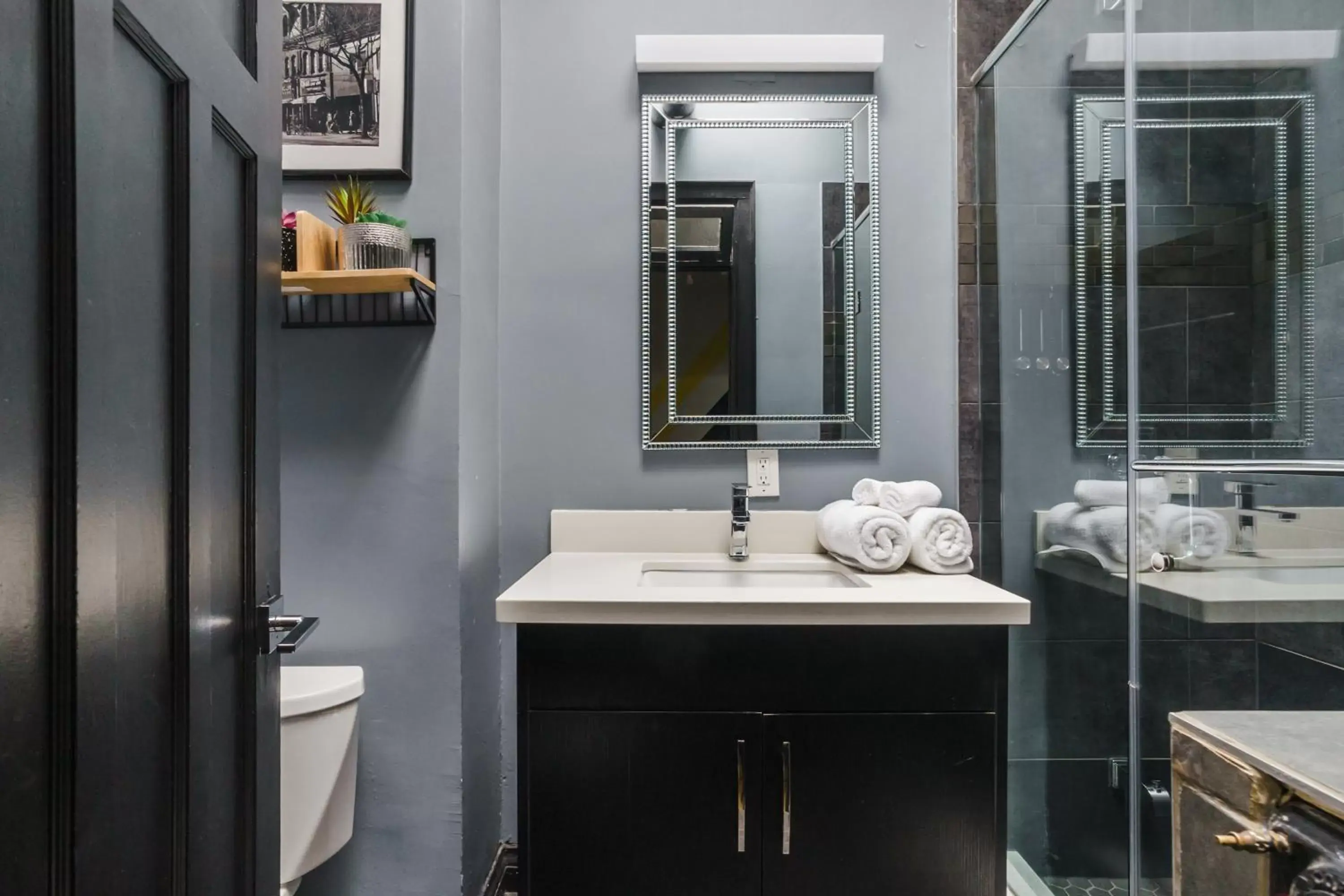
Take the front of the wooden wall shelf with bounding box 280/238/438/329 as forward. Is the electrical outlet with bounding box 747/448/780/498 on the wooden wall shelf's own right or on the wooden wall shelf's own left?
on the wooden wall shelf's own left

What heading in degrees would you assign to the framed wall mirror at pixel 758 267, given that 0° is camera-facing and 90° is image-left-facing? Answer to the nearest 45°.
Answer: approximately 0°

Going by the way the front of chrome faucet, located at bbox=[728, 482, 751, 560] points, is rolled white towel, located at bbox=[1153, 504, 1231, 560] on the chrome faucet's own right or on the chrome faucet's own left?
on the chrome faucet's own left

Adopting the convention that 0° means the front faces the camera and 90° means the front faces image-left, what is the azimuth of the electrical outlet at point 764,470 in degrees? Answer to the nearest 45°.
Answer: approximately 0°

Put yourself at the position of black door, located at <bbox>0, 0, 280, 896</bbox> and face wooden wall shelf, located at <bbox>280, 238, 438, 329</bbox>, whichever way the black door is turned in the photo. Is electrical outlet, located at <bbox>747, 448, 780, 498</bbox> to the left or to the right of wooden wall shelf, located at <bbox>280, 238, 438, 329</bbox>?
right
